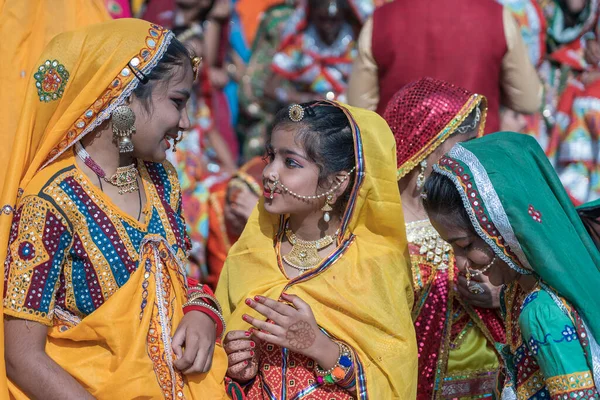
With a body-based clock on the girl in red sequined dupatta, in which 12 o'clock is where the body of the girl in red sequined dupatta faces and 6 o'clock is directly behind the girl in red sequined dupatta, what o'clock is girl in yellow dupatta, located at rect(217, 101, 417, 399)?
The girl in yellow dupatta is roughly at 3 o'clock from the girl in red sequined dupatta.

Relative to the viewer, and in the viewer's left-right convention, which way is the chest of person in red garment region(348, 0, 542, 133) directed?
facing away from the viewer

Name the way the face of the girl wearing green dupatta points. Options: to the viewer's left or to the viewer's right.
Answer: to the viewer's left

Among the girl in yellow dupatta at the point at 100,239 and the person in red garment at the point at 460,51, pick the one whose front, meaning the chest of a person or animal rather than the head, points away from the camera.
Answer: the person in red garment

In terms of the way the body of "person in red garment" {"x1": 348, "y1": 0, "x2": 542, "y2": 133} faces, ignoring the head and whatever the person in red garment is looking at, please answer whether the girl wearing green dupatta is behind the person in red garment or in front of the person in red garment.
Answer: behind

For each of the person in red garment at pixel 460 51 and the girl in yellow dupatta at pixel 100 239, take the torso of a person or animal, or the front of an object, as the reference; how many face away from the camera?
1
